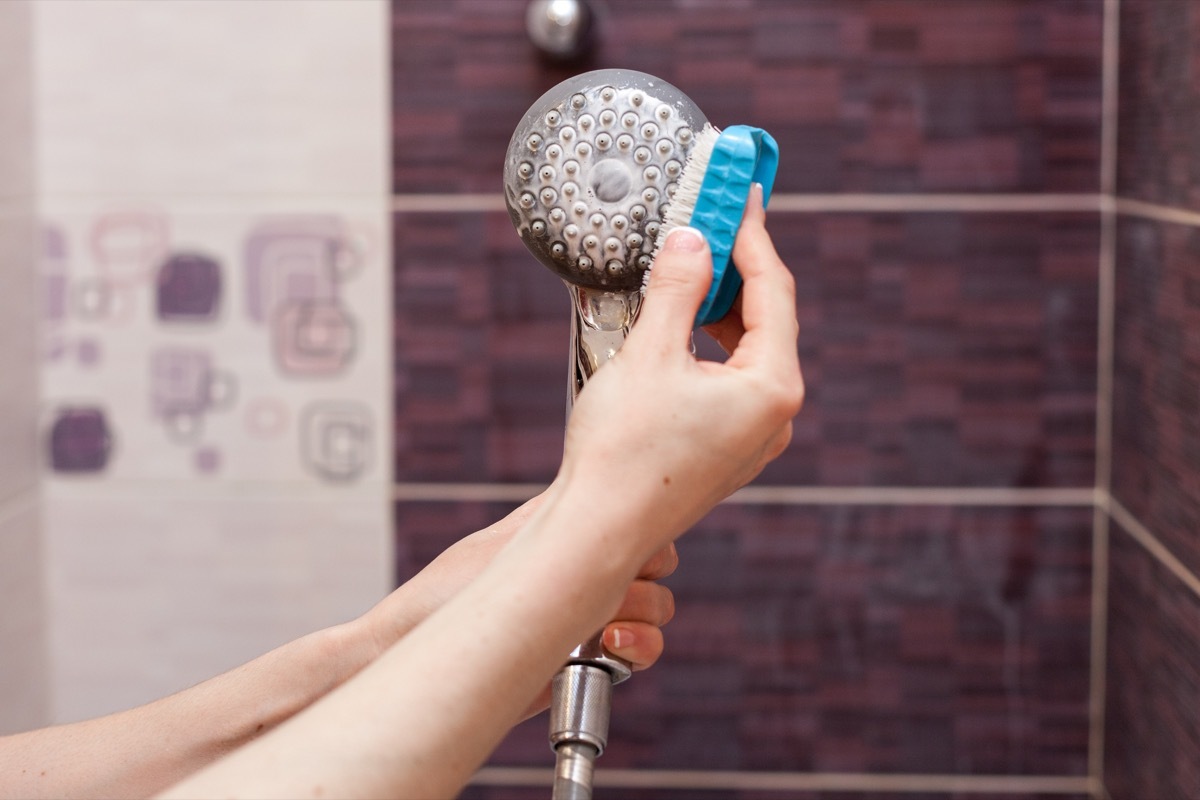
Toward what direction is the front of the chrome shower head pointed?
toward the camera
